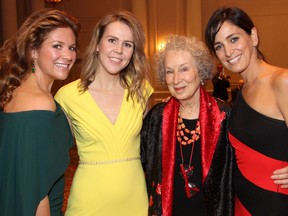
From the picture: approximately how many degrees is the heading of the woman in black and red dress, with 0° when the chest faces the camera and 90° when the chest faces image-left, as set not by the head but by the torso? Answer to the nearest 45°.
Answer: approximately 45°

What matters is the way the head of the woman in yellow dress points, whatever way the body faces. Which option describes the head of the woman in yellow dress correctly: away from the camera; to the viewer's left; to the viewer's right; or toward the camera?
toward the camera

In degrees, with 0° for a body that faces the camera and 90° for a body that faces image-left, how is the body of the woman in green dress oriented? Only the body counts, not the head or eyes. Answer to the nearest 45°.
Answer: approximately 270°

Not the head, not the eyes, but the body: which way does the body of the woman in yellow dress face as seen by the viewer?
toward the camera

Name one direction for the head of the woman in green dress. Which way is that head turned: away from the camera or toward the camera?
toward the camera

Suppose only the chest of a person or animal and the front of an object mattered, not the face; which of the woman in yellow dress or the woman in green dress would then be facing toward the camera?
the woman in yellow dress

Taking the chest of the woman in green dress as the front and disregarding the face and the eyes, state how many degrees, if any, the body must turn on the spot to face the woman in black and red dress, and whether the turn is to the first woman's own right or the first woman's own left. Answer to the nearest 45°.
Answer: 0° — they already face them

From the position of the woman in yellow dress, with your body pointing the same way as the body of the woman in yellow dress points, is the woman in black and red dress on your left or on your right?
on your left
